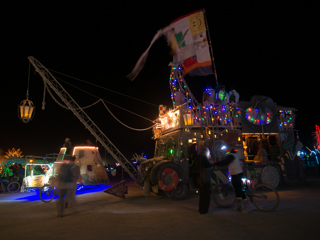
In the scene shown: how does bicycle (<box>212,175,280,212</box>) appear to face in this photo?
to the viewer's left

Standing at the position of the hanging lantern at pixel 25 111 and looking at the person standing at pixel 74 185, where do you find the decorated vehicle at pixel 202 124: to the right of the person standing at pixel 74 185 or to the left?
left
